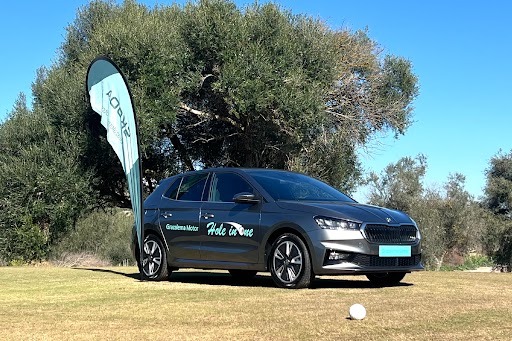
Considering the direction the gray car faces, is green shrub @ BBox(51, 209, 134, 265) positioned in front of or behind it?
behind

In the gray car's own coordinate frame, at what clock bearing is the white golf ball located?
The white golf ball is roughly at 1 o'clock from the gray car.

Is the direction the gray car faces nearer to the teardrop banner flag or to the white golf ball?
the white golf ball

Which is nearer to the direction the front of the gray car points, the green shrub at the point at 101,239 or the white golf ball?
the white golf ball

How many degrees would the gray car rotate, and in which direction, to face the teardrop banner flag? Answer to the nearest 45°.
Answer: approximately 135° to its right

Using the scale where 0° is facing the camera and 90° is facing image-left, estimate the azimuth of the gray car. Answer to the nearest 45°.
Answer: approximately 315°
